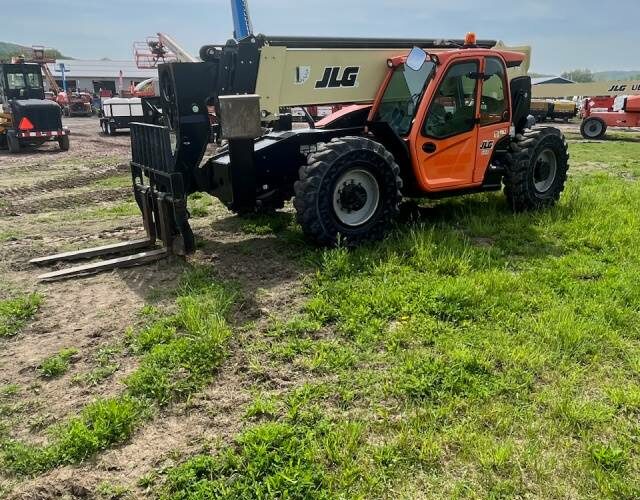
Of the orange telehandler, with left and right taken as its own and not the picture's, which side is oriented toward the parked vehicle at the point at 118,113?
right

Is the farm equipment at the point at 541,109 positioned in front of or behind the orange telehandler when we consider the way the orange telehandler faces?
behind

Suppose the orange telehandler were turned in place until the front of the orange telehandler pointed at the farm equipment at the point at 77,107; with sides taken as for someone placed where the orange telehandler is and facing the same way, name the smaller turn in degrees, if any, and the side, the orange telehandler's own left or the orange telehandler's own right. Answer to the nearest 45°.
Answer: approximately 90° to the orange telehandler's own right

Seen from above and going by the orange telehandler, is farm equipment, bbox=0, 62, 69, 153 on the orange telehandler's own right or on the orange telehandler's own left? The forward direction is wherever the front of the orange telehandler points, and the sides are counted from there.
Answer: on the orange telehandler's own right

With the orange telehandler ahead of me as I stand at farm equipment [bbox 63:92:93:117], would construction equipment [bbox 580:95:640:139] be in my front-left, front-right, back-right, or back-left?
front-left

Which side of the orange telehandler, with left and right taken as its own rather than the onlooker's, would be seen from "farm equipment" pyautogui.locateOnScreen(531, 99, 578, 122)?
back

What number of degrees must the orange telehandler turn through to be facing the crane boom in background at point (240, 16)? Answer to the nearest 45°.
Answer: approximately 135° to its right

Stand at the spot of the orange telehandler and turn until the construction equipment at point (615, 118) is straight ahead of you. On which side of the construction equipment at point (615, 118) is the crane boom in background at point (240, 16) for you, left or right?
left

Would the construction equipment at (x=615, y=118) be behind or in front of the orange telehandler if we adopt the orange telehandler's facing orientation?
behind

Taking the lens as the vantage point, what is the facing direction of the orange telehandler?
facing the viewer and to the left of the viewer

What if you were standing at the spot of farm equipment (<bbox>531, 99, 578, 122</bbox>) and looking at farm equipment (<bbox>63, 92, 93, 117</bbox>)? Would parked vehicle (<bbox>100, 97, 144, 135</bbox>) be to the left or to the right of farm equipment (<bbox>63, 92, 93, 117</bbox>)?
left
